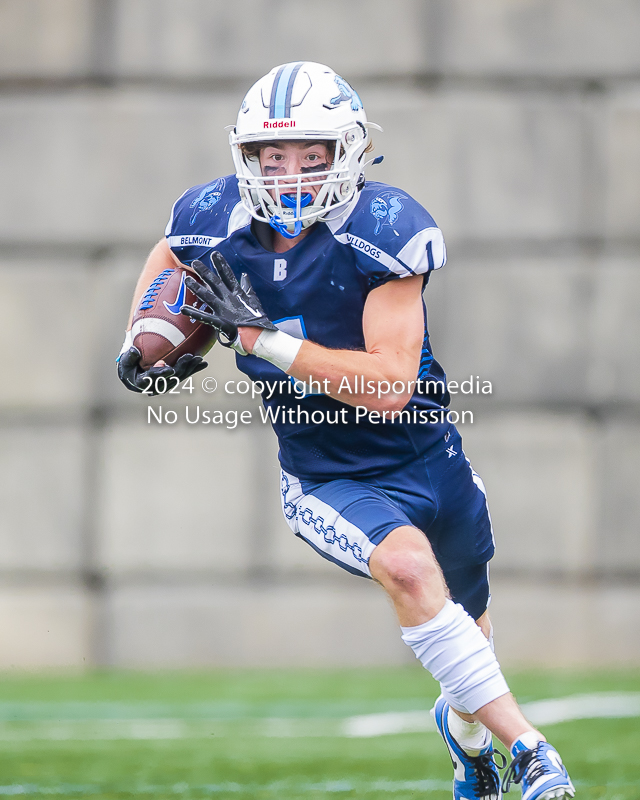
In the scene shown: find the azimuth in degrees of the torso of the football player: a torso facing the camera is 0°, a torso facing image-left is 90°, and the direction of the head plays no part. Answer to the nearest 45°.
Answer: approximately 0°
